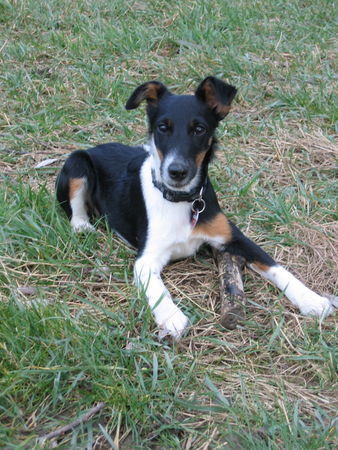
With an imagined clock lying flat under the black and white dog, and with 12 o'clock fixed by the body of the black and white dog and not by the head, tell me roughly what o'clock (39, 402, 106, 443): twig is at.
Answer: The twig is roughly at 2 o'clock from the black and white dog.

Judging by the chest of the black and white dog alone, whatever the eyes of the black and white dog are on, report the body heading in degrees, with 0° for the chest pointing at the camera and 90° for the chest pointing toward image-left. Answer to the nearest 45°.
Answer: approximately 315°
